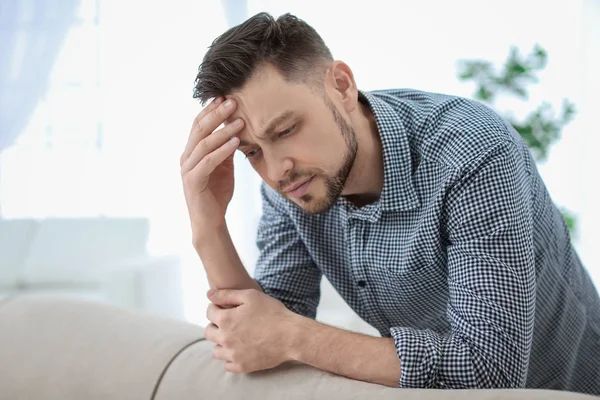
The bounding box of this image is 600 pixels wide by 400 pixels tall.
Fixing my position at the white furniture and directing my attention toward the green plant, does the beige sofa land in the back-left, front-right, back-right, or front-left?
front-right

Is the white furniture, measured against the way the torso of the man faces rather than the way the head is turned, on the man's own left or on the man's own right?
on the man's own right

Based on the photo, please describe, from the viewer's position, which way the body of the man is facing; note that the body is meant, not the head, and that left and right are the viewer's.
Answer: facing the viewer and to the left of the viewer

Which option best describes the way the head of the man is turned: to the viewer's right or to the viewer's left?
to the viewer's left

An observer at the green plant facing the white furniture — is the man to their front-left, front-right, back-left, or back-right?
front-left

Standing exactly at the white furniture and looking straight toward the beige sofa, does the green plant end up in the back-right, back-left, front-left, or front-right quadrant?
front-left

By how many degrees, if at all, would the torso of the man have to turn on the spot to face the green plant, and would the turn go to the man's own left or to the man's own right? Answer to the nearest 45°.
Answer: approximately 135° to the man's own right

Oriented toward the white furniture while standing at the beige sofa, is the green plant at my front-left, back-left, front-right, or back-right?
front-right
